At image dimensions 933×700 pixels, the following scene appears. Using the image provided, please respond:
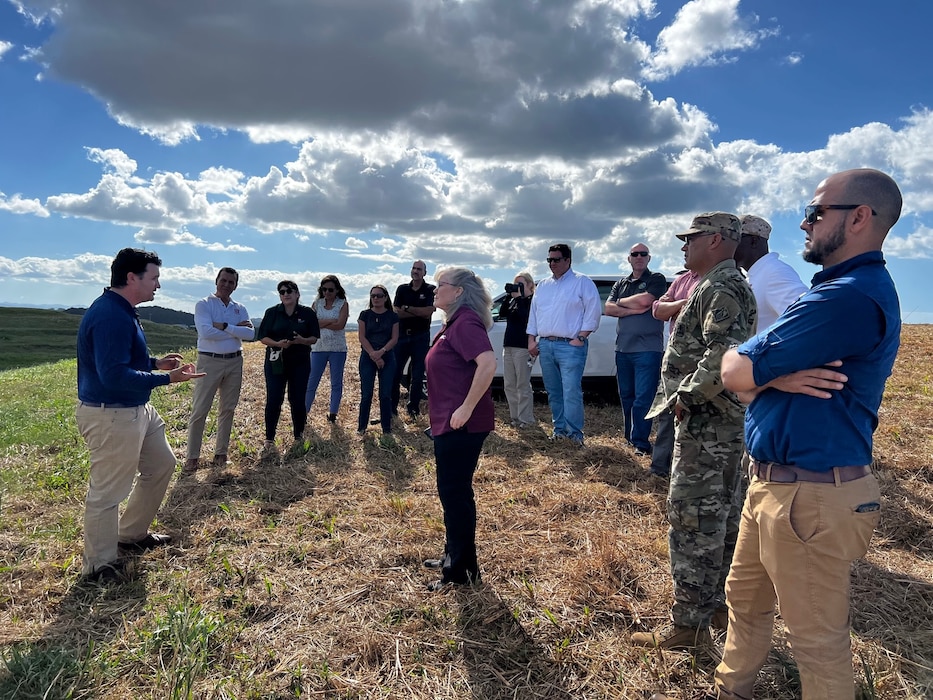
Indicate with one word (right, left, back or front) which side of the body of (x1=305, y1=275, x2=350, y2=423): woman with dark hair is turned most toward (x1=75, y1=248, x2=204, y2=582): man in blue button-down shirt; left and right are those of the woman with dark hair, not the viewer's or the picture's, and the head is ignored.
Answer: front

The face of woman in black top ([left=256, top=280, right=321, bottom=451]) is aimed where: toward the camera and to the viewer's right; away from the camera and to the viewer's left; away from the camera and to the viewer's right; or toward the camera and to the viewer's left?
toward the camera and to the viewer's left

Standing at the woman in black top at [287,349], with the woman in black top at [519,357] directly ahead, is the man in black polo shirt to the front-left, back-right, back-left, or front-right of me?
front-left

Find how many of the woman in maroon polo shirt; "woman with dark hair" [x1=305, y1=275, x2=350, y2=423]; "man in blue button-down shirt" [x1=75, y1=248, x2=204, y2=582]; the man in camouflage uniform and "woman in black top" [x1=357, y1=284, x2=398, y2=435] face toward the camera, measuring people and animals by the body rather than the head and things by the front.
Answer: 2

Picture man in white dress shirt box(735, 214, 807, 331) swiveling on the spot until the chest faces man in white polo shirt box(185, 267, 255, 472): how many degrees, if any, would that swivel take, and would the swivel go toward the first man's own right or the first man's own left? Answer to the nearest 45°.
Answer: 0° — they already face them

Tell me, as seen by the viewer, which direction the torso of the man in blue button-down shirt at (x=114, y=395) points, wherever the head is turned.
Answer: to the viewer's right

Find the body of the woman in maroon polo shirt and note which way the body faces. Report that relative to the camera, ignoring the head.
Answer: to the viewer's left

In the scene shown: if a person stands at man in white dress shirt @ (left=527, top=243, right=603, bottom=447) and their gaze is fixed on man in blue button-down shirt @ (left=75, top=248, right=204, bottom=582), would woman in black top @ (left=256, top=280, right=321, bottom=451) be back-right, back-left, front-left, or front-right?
front-right

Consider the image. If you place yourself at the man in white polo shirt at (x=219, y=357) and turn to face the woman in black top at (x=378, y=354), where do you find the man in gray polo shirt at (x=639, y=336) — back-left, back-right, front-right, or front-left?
front-right

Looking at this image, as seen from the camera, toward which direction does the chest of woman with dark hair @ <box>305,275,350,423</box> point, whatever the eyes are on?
toward the camera

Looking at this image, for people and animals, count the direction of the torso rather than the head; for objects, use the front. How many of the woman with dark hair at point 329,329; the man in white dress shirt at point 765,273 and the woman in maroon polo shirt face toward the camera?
1

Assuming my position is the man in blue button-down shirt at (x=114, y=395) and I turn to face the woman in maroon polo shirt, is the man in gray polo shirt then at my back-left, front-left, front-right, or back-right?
front-left

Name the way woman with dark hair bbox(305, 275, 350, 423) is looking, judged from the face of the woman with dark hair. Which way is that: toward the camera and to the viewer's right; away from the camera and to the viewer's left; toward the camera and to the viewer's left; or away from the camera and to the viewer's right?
toward the camera and to the viewer's left

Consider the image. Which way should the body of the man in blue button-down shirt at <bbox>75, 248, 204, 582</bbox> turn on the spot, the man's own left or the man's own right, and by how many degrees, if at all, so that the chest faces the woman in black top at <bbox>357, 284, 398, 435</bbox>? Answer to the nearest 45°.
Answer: approximately 45° to the man's own left

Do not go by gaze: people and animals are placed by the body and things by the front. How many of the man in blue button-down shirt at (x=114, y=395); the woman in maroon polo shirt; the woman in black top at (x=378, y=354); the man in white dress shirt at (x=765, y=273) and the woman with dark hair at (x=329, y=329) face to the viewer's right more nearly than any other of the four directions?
1

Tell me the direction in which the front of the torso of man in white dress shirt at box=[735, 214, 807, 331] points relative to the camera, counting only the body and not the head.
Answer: to the viewer's left

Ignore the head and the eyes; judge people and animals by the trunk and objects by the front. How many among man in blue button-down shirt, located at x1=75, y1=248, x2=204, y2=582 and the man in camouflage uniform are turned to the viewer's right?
1
